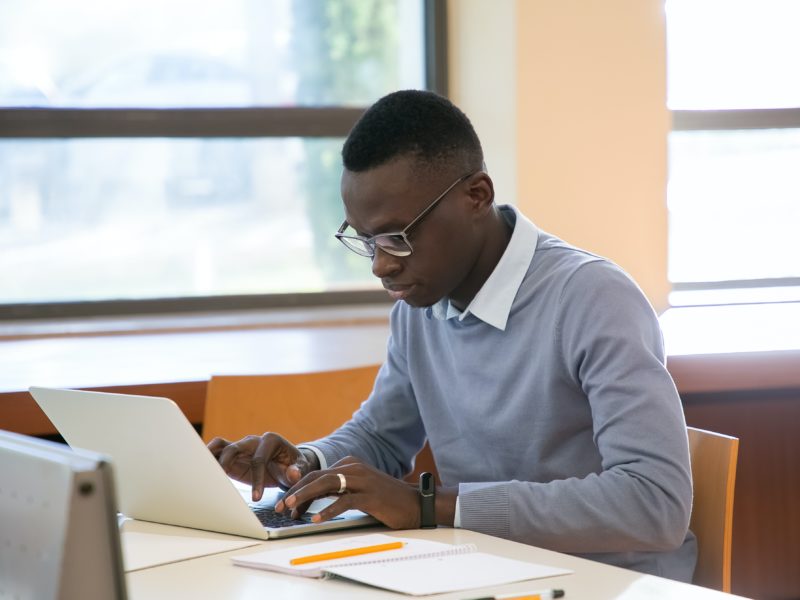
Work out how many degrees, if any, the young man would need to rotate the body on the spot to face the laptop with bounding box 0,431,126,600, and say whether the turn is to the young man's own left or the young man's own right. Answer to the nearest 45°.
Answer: approximately 45° to the young man's own left

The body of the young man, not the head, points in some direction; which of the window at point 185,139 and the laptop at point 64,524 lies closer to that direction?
the laptop

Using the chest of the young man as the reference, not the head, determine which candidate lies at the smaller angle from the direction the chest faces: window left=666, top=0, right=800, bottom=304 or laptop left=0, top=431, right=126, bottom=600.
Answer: the laptop

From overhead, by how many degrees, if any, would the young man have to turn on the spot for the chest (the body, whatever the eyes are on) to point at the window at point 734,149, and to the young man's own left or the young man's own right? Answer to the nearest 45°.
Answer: approximately 135° to the young man's own right

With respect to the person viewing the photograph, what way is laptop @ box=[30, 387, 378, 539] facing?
facing away from the viewer and to the right of the viewer

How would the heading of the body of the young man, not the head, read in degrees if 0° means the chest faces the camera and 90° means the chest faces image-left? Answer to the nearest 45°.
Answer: approximately 45°

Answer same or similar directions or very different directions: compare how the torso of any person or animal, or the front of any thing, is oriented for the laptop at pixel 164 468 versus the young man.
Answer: very different directions

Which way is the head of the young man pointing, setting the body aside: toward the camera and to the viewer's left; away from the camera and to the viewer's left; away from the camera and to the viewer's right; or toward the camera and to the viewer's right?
toward the camera and to the viewer's left
